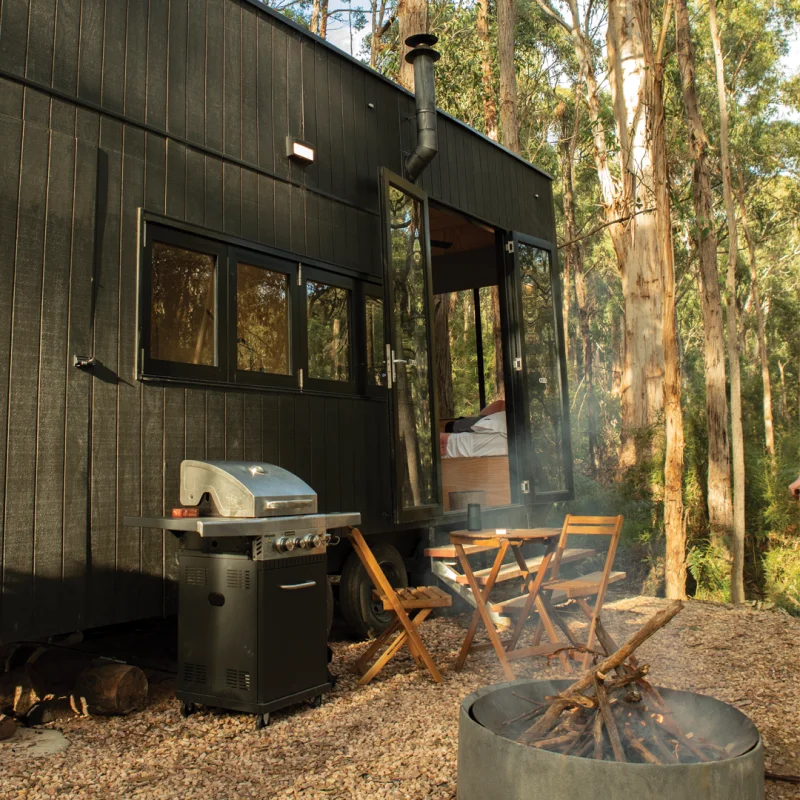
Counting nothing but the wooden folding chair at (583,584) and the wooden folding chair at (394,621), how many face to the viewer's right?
1

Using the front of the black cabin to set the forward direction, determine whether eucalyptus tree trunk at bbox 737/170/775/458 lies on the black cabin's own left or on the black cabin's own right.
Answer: on the black cabin's own left

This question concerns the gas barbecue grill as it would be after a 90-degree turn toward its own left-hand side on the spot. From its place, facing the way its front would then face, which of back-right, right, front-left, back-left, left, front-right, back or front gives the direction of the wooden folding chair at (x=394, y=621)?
front

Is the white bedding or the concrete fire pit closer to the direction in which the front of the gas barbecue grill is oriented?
the concrete fire pit

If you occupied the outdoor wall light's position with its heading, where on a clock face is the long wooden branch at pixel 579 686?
The long wooden branch is roughly at 1 o'clock from the outdoor wall light.

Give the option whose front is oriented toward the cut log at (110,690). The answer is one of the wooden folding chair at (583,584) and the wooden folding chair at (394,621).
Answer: the wooden folding chair at (583,584)

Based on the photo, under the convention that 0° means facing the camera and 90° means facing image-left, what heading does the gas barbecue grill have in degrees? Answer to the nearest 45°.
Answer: approximately 315°

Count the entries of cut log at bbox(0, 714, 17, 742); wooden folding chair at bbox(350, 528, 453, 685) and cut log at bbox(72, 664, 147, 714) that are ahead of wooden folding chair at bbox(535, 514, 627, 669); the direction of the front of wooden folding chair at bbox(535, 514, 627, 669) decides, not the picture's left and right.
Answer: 3

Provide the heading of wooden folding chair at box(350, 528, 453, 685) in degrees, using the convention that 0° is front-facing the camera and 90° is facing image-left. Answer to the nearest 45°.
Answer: approximately 270°

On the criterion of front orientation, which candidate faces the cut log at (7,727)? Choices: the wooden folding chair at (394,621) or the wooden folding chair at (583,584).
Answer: the wooden folding chair at (583,584)
